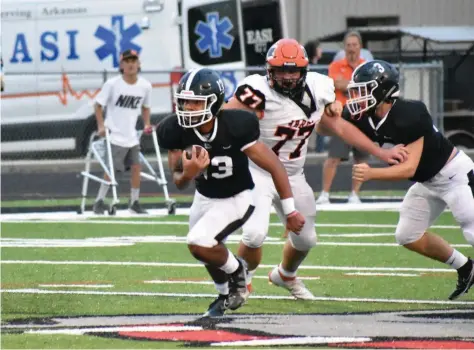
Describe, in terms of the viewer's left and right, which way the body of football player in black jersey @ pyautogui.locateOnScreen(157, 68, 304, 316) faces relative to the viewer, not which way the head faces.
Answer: facing the viewer and to the left of the viewer

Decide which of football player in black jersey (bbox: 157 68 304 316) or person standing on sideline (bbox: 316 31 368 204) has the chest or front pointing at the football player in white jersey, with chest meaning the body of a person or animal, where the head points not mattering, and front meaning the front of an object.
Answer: the person standing on sideline

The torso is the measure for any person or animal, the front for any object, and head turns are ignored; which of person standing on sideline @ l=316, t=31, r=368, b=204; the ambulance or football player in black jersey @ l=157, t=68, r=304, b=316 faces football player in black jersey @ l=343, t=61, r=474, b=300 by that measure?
the person standing on sideline

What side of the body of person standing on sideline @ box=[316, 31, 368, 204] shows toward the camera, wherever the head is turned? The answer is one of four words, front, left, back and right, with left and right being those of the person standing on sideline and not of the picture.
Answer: front

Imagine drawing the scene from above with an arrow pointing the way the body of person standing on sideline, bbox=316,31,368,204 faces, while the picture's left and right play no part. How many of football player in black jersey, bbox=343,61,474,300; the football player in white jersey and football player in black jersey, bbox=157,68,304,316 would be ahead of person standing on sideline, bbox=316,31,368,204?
3

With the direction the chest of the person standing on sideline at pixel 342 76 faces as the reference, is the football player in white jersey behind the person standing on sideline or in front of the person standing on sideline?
in front

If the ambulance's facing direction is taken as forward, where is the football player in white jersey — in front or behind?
behind

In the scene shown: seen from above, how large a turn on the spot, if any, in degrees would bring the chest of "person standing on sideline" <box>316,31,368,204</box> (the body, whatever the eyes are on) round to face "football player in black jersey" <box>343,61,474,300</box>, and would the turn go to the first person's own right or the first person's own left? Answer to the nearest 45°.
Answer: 0° — they already face them

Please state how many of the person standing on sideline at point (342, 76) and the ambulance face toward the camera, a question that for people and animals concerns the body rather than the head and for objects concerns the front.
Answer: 1

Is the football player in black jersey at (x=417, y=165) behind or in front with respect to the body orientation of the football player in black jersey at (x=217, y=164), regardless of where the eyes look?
behind
